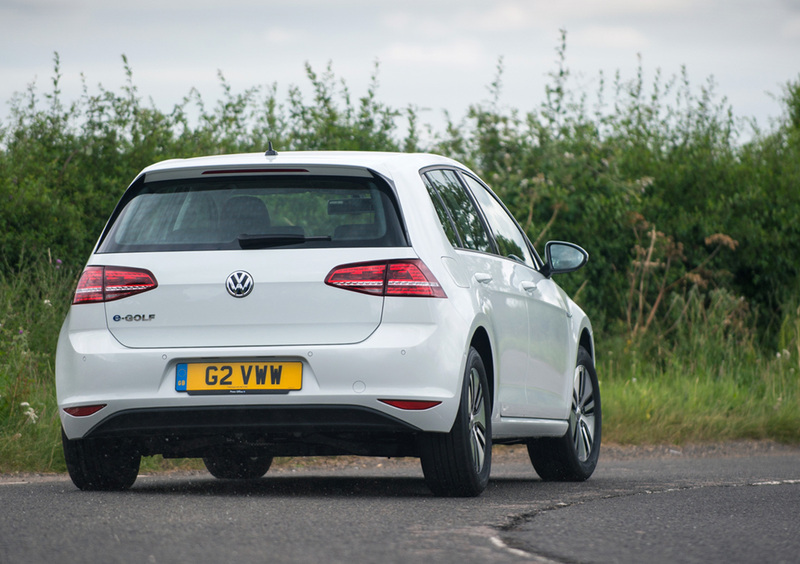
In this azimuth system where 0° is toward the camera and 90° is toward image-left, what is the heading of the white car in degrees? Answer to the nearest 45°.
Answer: approximately 180°
